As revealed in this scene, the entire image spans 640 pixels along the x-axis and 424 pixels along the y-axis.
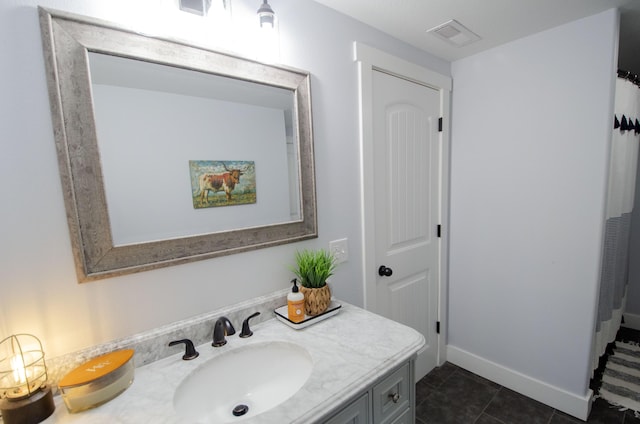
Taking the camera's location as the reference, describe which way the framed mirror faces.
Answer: facing the viewer and to the right of the viewer

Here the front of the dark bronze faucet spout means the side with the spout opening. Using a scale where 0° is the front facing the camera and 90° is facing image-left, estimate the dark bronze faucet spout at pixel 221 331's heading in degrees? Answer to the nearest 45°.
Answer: approximately 315°

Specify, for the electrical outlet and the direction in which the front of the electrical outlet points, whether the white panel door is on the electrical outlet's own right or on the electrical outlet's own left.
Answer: on the electrical outlet's own left

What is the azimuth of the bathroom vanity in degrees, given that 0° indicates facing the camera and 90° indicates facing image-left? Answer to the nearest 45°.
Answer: approximately 315°

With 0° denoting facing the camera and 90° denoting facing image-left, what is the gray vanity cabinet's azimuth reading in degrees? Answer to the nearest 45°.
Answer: approximately 315°

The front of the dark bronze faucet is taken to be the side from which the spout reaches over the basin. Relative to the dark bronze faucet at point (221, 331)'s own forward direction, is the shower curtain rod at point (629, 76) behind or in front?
in front

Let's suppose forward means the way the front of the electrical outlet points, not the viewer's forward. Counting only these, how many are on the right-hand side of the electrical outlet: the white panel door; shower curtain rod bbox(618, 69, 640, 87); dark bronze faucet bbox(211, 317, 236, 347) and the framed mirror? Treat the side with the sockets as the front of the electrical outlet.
2
